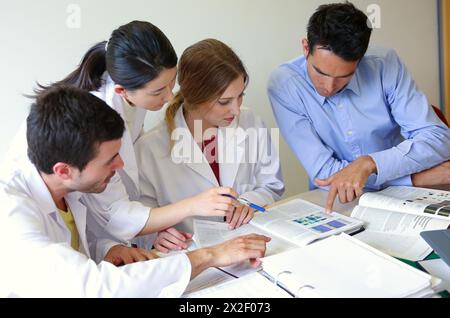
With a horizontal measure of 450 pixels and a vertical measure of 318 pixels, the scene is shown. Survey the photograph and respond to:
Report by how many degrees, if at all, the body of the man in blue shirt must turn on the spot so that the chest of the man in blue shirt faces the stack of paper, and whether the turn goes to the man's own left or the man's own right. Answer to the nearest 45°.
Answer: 0° — they already face it

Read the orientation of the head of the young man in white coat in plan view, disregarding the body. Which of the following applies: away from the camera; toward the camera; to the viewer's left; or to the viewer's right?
to the viewer's right

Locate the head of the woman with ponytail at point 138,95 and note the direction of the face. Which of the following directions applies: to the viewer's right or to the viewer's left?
to the viewer's right

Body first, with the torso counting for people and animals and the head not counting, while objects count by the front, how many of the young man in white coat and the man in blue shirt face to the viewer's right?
1

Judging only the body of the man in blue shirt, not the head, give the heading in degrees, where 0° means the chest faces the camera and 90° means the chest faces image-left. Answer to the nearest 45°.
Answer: approximately 0°

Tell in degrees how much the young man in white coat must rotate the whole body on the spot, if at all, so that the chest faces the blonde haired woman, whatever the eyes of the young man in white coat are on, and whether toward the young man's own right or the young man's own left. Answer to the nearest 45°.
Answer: approximately 45° to the young man's own left

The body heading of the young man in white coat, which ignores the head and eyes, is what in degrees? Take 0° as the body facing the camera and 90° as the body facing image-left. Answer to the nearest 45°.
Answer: approximately 270°

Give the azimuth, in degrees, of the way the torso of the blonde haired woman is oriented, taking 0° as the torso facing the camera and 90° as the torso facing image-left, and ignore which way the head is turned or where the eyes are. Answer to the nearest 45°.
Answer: approximately 315°
